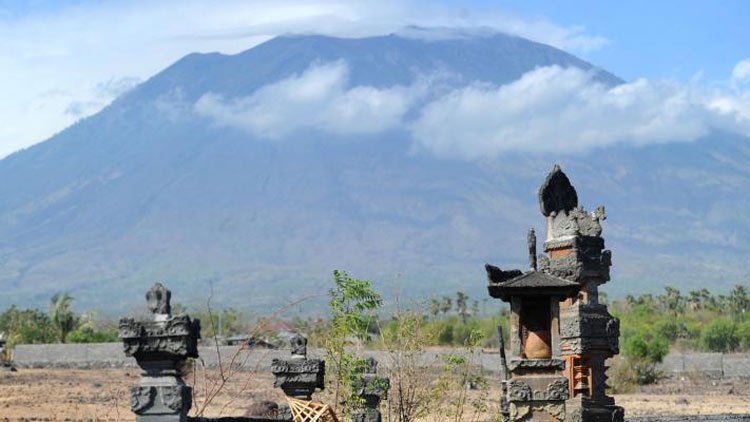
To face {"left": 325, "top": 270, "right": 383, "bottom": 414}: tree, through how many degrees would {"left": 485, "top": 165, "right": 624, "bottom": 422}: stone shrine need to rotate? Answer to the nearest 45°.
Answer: approximately 90° to its right

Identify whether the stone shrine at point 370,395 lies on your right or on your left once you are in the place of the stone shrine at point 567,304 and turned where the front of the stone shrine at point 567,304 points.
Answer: on your right

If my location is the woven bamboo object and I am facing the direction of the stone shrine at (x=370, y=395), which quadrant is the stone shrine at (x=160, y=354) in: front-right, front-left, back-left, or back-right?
back-left

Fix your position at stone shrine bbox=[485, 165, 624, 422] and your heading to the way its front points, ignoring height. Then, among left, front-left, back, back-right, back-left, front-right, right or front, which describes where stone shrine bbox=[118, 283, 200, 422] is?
front-right

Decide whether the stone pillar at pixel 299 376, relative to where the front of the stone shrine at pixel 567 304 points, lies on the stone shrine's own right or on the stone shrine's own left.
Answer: on the stone shrine's own right

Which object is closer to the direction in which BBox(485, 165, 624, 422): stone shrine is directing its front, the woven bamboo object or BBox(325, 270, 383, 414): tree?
the woven bamboo object

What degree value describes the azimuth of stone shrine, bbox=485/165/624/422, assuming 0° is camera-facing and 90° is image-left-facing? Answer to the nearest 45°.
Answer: approximately 0°

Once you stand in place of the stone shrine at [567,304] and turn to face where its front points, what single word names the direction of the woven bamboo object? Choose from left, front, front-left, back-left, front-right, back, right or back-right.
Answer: front-right
